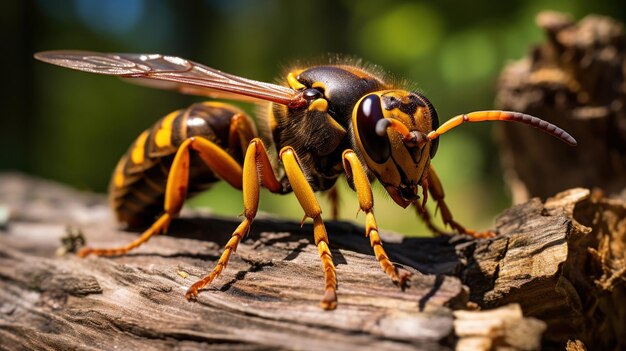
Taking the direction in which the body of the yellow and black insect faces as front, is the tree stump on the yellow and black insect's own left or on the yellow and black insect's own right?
on the yellow and black insect's own left

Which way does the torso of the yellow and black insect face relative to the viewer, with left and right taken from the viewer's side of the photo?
facing the viewer and to the right of the viewer
